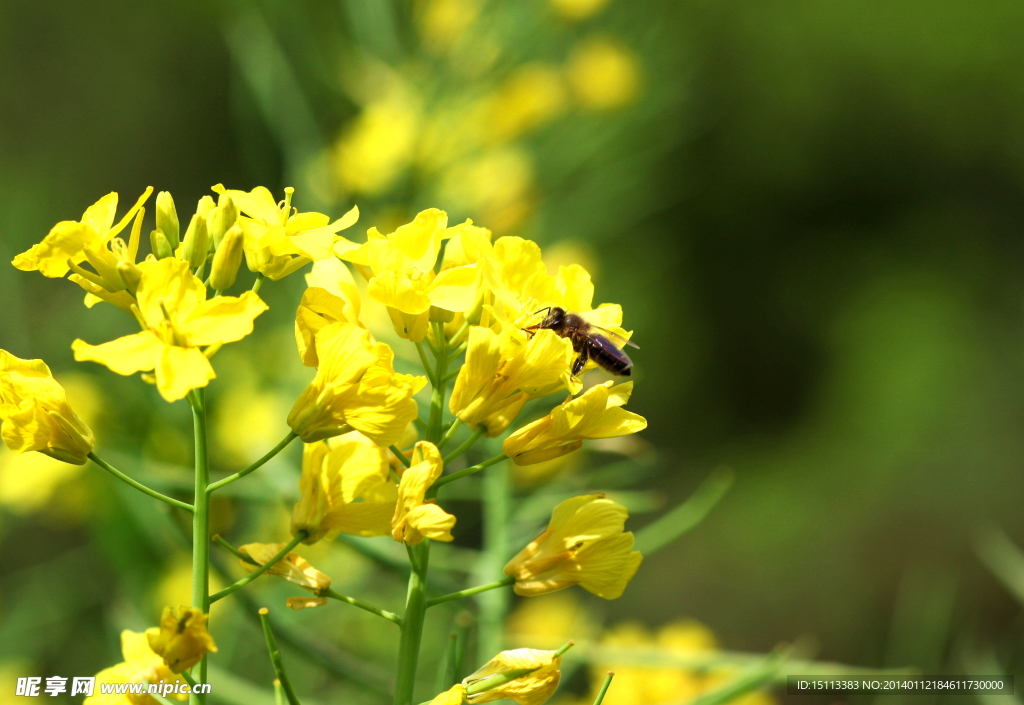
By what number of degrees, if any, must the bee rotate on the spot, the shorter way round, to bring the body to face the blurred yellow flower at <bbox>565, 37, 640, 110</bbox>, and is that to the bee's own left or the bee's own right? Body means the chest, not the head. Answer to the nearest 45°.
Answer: approximately 90° to the bee's own right

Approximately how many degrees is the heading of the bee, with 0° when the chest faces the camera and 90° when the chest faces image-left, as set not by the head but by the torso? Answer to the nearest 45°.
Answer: approximately 90°
